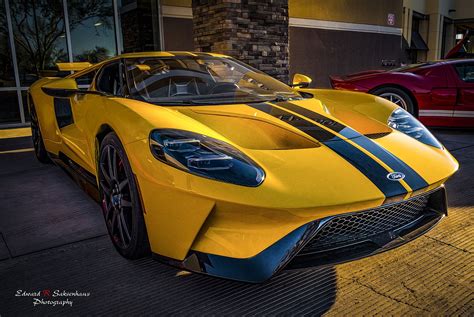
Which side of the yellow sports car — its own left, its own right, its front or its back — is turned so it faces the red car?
left

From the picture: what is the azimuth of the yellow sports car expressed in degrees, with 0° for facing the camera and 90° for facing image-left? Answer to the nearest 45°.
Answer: approximately 315°
